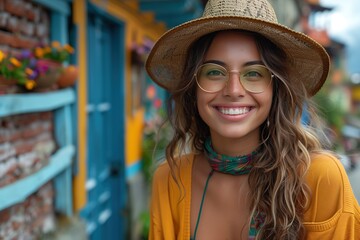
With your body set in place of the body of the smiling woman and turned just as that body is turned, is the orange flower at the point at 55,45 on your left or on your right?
on your right

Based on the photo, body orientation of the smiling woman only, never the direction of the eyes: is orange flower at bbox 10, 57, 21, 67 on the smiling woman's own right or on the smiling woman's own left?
on the smiling woman's own right

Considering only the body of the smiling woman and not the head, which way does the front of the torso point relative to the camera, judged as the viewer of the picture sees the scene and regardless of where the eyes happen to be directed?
toward the camera

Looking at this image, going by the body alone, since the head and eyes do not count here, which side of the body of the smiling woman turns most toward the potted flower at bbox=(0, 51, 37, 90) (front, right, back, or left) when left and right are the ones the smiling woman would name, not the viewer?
right

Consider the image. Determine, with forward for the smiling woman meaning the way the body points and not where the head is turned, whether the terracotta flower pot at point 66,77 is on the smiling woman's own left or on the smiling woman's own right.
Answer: on the smiling woman's own right
